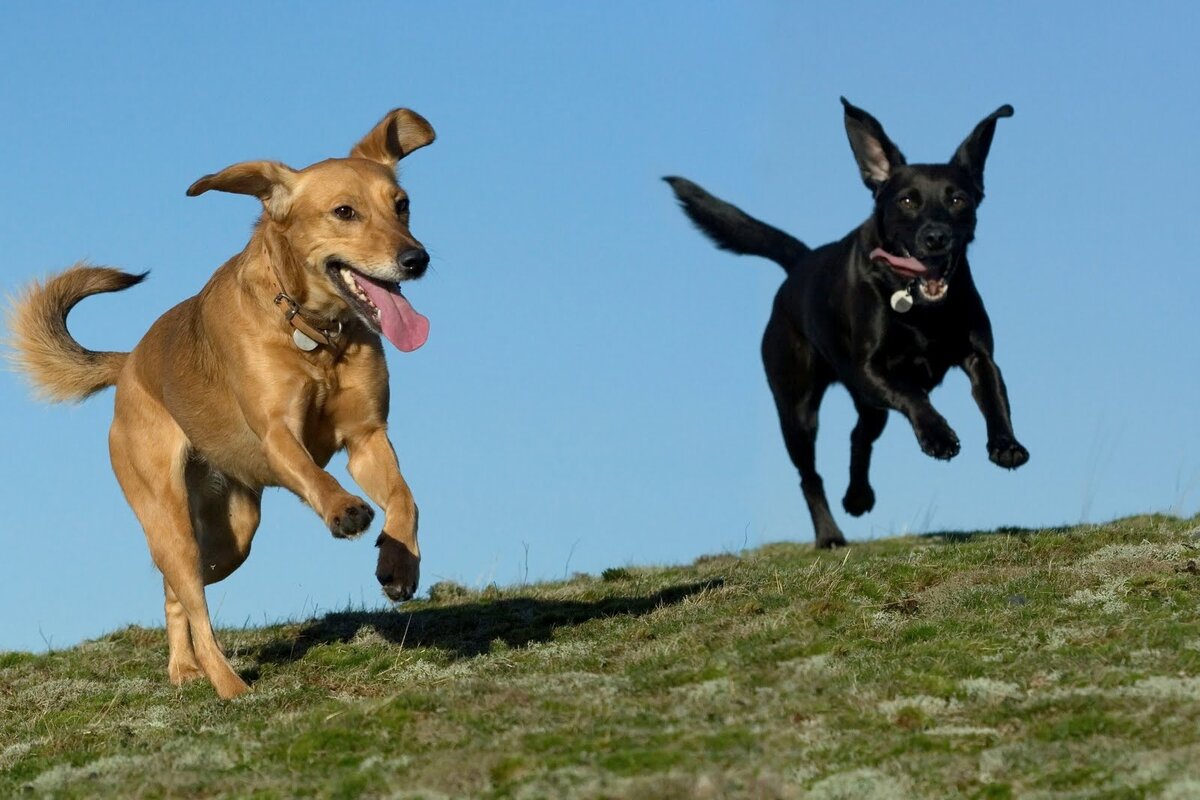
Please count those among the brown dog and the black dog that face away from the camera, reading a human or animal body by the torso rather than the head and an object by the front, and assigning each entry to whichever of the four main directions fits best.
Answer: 0

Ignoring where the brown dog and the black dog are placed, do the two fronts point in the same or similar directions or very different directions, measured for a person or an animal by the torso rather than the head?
same or similar directions

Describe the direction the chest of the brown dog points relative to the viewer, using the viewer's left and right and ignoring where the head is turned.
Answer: facing the viewer and to the right of the viewer

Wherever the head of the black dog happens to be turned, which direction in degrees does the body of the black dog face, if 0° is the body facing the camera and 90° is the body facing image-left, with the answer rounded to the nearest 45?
approximately 315°

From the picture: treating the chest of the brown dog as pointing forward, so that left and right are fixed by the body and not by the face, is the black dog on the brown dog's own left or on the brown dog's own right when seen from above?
on the brown dog's own left

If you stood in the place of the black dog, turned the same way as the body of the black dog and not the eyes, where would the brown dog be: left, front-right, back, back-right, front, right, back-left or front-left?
right
